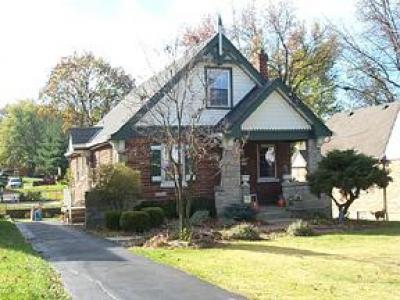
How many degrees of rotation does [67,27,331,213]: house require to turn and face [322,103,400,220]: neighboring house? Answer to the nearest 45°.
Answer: approximately 135° to its left

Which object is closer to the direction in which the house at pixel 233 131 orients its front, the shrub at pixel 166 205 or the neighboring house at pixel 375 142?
the shrub

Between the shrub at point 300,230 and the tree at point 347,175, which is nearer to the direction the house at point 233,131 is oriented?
the shrub

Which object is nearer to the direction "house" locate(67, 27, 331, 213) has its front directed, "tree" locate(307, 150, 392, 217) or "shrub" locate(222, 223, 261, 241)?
the shrub

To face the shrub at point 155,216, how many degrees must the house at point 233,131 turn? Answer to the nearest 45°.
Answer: approximately 45° to its right

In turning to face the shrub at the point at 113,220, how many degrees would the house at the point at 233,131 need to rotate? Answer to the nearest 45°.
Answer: approximately 45° to its right

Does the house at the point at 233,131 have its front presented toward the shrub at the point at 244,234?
yes

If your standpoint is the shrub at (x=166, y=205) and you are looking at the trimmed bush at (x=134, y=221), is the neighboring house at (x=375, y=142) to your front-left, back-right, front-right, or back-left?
back-left

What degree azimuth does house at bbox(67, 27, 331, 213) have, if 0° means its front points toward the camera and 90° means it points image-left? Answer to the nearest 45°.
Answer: approximately 0°
